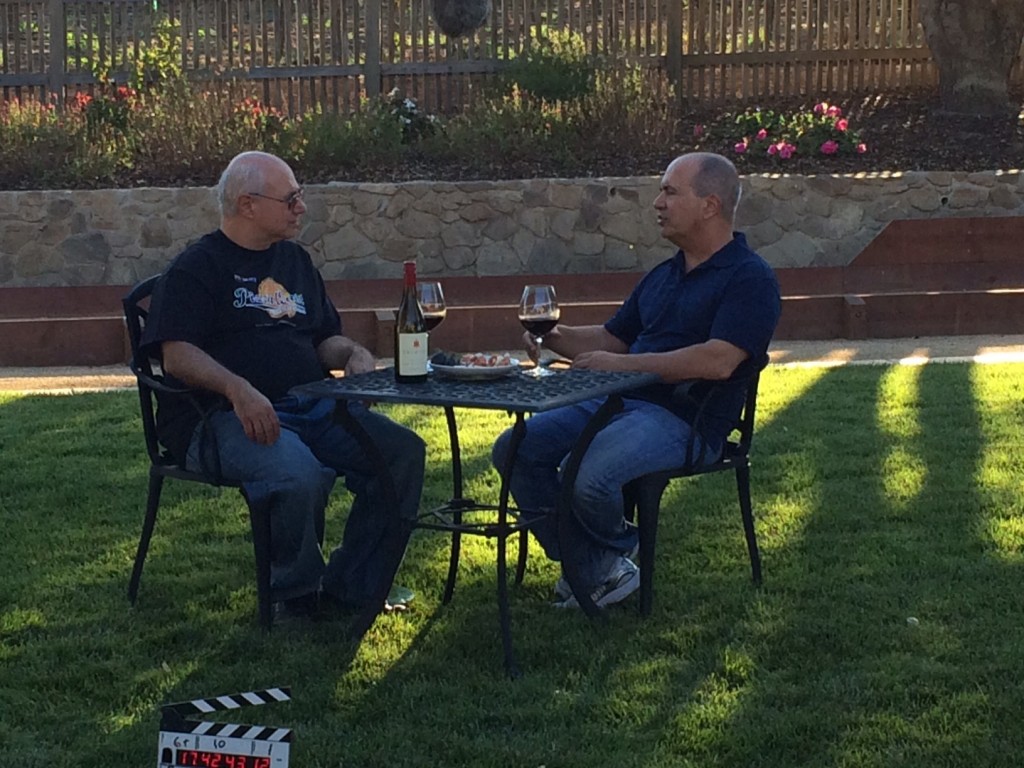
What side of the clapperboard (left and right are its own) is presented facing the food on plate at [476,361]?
back

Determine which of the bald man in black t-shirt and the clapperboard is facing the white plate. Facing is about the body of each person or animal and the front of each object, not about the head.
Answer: the bald man in black t-shirt

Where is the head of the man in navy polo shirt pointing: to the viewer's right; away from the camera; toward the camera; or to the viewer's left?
to the viewer's left

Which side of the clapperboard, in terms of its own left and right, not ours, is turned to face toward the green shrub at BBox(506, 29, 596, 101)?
back

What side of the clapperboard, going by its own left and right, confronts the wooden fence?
back

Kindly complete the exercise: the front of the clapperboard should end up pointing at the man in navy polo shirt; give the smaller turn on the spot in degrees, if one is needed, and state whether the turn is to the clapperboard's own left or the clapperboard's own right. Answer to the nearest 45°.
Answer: approximately 135° to the clapperboard's own left

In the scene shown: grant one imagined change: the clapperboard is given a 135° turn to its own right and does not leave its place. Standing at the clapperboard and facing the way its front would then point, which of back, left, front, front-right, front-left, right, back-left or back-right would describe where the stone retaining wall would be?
front-right

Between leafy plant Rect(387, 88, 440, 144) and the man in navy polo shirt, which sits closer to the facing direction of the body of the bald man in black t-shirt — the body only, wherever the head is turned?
the man in navy polo shirt

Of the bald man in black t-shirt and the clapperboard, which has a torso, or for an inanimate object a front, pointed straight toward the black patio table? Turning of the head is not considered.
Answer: the bald man in black t-shirt

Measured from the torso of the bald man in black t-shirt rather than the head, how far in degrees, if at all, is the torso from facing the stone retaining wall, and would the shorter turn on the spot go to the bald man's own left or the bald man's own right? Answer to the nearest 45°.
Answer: approximately 135° to the bald man's own left

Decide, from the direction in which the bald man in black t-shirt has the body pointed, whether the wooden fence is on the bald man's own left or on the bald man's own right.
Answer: on the bald man's own left

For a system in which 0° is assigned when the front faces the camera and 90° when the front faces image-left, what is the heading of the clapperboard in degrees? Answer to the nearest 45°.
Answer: approximately 0°

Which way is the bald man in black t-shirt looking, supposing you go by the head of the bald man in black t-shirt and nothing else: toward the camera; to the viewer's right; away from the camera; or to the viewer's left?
to the viewer's right
